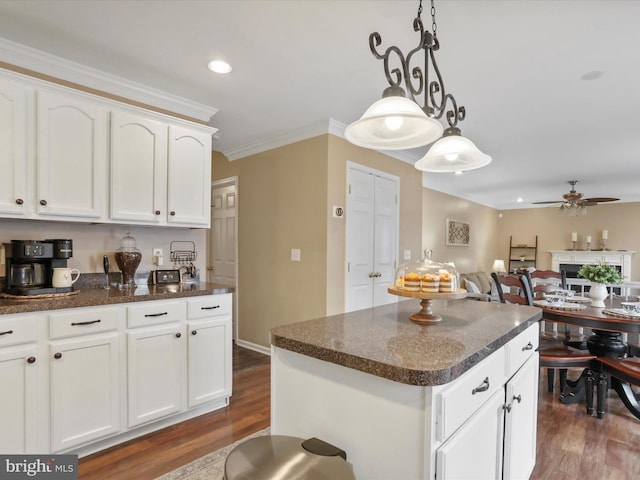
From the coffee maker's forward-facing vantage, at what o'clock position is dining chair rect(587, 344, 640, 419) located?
The dining chair is roughly at 10 o'clock from the coffee maker.

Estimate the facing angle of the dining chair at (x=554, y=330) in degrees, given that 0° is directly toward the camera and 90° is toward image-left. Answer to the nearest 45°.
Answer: approximately 315°

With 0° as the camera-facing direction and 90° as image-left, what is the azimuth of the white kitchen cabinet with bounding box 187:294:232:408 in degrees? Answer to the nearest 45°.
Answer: approximately 315°

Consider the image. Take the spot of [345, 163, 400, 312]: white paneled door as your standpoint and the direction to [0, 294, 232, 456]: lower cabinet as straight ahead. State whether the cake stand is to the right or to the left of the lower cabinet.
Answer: left

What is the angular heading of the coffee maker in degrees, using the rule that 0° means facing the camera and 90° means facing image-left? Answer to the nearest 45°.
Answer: approximately 0°

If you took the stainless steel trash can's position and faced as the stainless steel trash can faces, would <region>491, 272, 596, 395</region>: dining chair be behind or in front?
behind

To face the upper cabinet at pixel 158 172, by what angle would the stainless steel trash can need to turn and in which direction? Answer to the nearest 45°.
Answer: approximately 90° to its right
